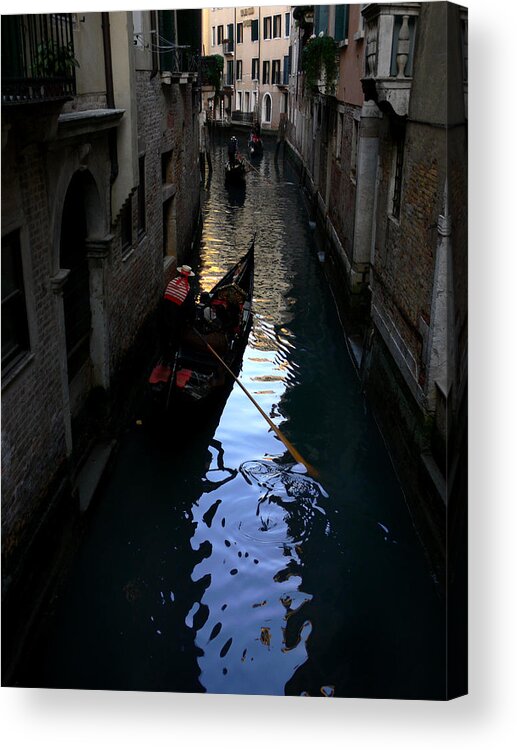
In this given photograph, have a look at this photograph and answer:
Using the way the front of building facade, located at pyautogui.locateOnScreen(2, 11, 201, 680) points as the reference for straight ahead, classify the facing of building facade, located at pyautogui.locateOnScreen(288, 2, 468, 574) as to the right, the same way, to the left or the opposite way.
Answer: the opposite way

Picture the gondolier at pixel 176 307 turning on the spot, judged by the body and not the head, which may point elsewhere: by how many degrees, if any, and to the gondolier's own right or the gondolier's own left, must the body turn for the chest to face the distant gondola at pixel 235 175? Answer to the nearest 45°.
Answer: approximately 45° to the gondolier's own left

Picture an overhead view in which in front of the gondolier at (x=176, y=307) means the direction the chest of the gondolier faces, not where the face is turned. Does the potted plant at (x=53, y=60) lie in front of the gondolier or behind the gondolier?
behind

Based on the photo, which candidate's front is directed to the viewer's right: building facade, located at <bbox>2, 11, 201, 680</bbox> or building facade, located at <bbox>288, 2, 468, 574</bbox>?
building facade, located at <bbox>2, 11, 201, 680</bbox>

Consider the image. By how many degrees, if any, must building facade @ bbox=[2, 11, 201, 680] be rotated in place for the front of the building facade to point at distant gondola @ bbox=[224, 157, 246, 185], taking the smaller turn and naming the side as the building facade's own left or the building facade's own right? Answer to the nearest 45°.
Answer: approximately 90° to the building facade's own left

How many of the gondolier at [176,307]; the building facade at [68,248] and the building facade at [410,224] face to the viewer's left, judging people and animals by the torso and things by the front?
1

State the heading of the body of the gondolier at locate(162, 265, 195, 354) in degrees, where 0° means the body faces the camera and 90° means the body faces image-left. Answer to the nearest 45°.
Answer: approximately 225°

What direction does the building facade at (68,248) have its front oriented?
to the viewer's right

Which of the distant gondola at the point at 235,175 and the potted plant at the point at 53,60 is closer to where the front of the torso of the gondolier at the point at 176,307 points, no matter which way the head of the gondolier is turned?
the distant gondola

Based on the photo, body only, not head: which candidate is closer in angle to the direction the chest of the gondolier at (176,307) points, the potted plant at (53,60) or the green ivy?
the green ivy

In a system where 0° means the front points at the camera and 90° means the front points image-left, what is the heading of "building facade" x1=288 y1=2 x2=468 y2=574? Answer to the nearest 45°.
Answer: approximately 90°

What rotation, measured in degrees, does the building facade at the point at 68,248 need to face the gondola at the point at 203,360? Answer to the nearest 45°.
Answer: approximately 45° to its left

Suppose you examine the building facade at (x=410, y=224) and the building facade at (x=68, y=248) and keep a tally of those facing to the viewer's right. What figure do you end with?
1
